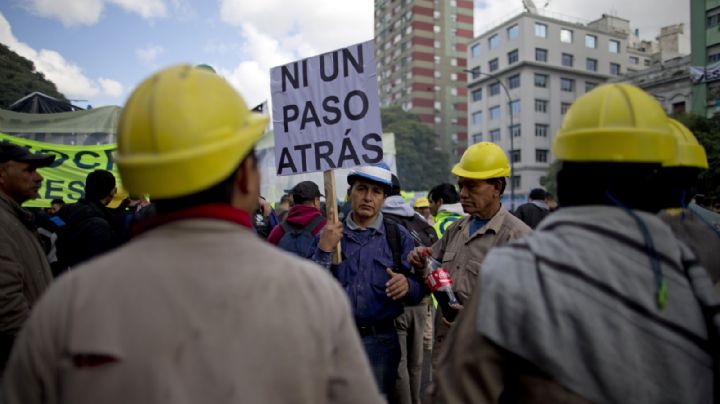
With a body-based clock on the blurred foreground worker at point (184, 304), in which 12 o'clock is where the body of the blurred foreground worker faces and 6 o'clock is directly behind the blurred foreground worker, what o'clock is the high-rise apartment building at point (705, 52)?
The high-rise apartment building is roughly at 2 o'clock from the blurred foreground worker.

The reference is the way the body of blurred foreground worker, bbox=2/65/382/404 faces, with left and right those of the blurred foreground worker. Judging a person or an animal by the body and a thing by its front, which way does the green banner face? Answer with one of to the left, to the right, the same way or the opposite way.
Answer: the opposite way

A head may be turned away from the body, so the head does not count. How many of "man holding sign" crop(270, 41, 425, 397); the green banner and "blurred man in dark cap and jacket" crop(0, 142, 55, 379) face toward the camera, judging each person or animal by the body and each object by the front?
2

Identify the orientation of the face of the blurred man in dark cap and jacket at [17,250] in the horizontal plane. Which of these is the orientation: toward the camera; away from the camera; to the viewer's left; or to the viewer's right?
to the viewer's right

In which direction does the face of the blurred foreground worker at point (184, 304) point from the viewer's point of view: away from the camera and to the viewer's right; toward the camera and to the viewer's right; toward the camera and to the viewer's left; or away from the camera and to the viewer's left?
away from the camera and to the viewer's right

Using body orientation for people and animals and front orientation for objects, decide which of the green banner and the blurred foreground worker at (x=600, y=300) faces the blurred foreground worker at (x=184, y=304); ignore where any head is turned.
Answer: the green banner

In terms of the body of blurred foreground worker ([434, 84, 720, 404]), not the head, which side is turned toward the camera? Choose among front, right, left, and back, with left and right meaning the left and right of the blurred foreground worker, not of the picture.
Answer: back

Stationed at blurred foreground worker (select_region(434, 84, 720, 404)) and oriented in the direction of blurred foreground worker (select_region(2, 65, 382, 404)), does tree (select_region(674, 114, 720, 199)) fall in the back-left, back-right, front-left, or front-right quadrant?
back-right

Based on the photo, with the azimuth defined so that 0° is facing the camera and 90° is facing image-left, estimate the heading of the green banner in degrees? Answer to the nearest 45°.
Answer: approximately 0°

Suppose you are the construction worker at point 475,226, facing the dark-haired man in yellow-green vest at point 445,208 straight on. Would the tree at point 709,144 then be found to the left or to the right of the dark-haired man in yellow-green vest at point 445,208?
right
